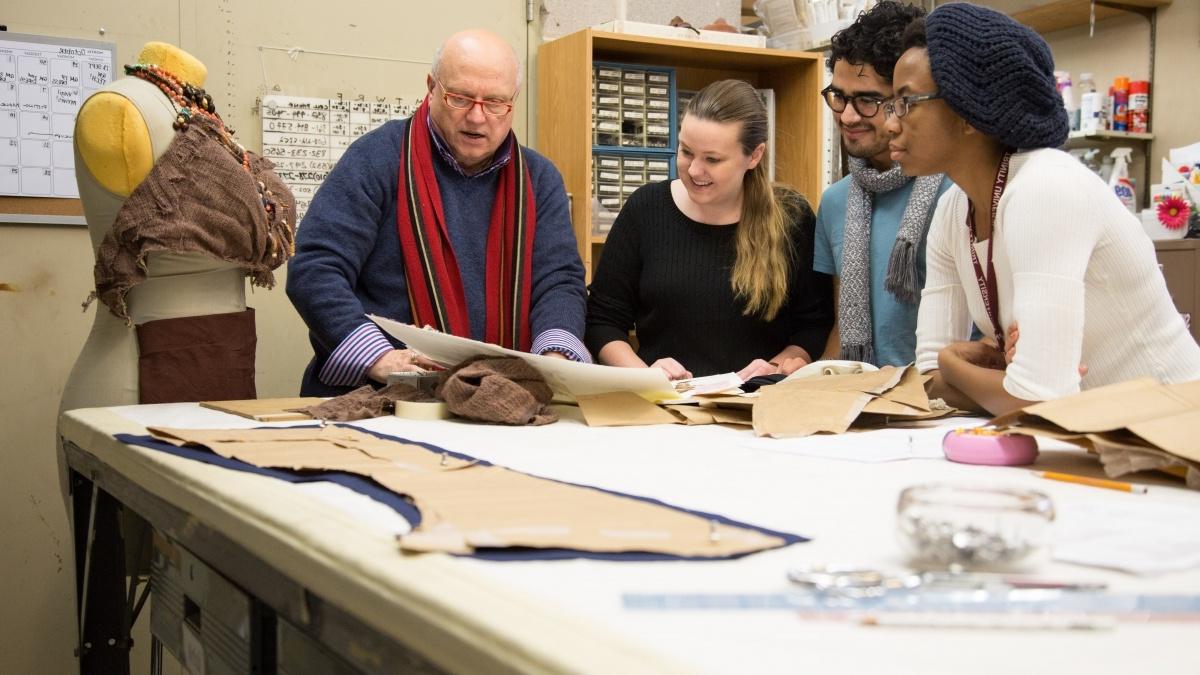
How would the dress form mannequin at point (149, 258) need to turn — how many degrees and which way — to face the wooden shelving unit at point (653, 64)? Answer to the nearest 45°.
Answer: approximately 90° to its left

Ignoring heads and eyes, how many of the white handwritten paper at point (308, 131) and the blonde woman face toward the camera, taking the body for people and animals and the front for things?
2

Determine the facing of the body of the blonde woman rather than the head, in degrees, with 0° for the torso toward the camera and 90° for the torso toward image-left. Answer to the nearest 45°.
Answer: approximately 0°

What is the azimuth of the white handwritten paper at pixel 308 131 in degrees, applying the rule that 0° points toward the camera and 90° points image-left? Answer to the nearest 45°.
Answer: approximately 0°

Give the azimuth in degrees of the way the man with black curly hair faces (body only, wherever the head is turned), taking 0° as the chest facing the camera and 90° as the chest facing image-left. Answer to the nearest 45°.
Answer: approximately 45°

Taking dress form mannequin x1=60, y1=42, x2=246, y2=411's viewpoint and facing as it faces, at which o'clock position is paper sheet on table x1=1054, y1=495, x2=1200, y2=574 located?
The paper sheet on table is roughly at 1 o'clock from the dress form mannequin.

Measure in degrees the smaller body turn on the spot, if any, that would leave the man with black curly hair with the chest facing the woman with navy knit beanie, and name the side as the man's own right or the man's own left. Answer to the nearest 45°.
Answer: approximately 45° to the man's own left

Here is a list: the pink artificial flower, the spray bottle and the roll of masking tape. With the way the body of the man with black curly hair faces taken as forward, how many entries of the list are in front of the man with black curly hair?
1

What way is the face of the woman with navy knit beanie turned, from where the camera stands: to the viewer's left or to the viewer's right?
to the viewer's left

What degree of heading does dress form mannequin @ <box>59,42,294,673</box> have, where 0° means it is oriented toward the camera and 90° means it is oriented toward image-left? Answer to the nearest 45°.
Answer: approximately 315°
